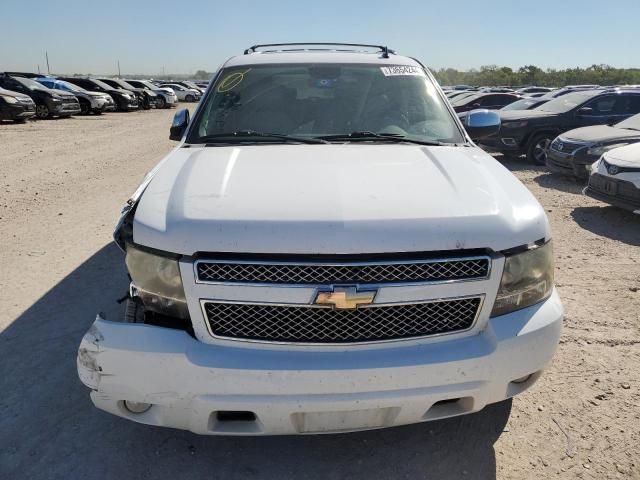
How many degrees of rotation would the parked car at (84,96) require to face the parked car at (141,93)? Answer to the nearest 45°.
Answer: approximately 90° to its left

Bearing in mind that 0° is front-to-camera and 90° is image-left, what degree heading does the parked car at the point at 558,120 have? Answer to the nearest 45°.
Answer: approximately 45°

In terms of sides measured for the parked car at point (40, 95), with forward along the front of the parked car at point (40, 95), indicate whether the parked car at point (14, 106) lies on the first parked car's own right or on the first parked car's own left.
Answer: on the first parked car's own right

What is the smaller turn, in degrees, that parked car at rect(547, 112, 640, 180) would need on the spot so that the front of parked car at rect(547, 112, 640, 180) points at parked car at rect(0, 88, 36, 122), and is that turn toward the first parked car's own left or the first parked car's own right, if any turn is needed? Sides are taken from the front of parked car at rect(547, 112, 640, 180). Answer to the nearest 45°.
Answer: approximately 45° to the first parked car's own right

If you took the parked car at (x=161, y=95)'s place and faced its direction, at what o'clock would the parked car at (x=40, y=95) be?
the parked car at (x=40, y=95) is roughly at 2 o'clock from the parked car at (x=161, y=95).

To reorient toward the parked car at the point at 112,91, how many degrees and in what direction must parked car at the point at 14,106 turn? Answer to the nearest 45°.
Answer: approximately 90° to its left

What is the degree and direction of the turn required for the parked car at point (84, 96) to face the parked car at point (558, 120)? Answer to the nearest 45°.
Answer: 0° — it already faces it

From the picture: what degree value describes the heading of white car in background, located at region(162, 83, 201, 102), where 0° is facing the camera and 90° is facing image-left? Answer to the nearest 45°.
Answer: approximately 315°

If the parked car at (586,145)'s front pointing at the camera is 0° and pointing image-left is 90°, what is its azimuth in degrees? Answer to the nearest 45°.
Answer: approximately 45°

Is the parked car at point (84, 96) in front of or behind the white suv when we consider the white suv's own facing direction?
behind

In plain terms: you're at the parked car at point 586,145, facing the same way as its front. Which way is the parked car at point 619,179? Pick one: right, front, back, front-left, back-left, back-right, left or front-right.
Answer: front-left

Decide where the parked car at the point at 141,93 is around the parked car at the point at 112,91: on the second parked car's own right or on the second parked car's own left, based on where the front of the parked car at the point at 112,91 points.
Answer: on the second parked car's own left
